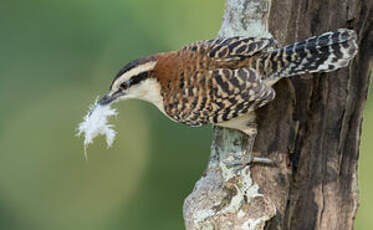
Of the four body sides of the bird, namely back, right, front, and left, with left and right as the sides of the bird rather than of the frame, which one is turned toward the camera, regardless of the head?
left
